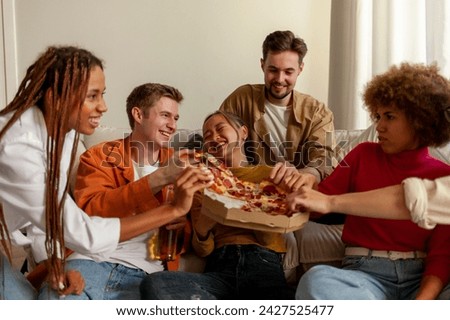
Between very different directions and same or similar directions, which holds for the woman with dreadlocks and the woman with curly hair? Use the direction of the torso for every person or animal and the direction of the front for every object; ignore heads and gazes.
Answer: very different directions

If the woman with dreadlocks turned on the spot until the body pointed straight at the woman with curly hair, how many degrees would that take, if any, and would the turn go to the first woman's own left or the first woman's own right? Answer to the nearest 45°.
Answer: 0° — they already face them

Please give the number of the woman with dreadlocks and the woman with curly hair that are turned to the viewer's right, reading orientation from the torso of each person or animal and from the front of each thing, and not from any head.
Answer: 1

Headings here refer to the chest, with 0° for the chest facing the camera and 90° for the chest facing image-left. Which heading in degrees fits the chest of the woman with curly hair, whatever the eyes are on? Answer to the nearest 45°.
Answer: approximately 45°

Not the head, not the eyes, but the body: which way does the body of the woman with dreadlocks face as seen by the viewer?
to the viewer's right

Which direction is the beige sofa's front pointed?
toward the camera

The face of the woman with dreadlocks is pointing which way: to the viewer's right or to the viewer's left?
to the viewer's right

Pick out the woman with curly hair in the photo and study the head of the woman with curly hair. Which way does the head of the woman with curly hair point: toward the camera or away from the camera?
toward the camera
